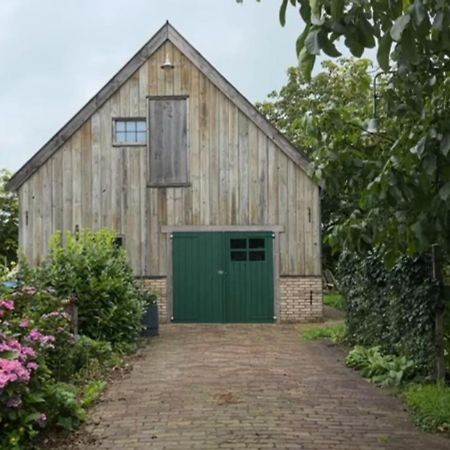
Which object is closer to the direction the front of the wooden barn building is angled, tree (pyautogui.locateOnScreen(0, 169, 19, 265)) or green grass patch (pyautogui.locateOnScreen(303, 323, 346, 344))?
the green grass patch

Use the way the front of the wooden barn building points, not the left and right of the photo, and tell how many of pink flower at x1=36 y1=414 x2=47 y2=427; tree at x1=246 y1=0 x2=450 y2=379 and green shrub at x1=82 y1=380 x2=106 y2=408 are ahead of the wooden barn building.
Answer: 3

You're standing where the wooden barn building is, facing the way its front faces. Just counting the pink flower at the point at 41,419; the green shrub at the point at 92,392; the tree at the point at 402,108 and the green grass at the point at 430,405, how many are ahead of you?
4

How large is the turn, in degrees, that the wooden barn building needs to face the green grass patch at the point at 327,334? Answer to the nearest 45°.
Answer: approximately 45° to its left

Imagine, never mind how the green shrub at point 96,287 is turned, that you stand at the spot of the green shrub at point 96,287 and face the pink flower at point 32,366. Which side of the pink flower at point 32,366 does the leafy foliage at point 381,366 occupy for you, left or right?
left

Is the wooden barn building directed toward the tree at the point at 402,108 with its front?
yes

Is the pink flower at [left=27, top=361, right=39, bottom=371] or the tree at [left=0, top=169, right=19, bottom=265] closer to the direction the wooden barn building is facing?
the pink flower

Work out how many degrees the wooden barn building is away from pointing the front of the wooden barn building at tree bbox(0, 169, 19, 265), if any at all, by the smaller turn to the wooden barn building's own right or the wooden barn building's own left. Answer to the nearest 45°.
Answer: approximately 135° to the wooden barn building's own right

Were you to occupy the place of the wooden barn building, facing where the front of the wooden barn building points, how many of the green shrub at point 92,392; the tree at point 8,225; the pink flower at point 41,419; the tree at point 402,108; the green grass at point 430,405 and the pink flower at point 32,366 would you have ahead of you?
5

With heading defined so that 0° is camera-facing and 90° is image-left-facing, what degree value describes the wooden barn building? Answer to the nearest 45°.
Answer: approximately 0°

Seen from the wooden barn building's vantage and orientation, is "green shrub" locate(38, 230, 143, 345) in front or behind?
in front

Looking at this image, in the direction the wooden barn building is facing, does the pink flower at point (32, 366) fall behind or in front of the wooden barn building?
in front
